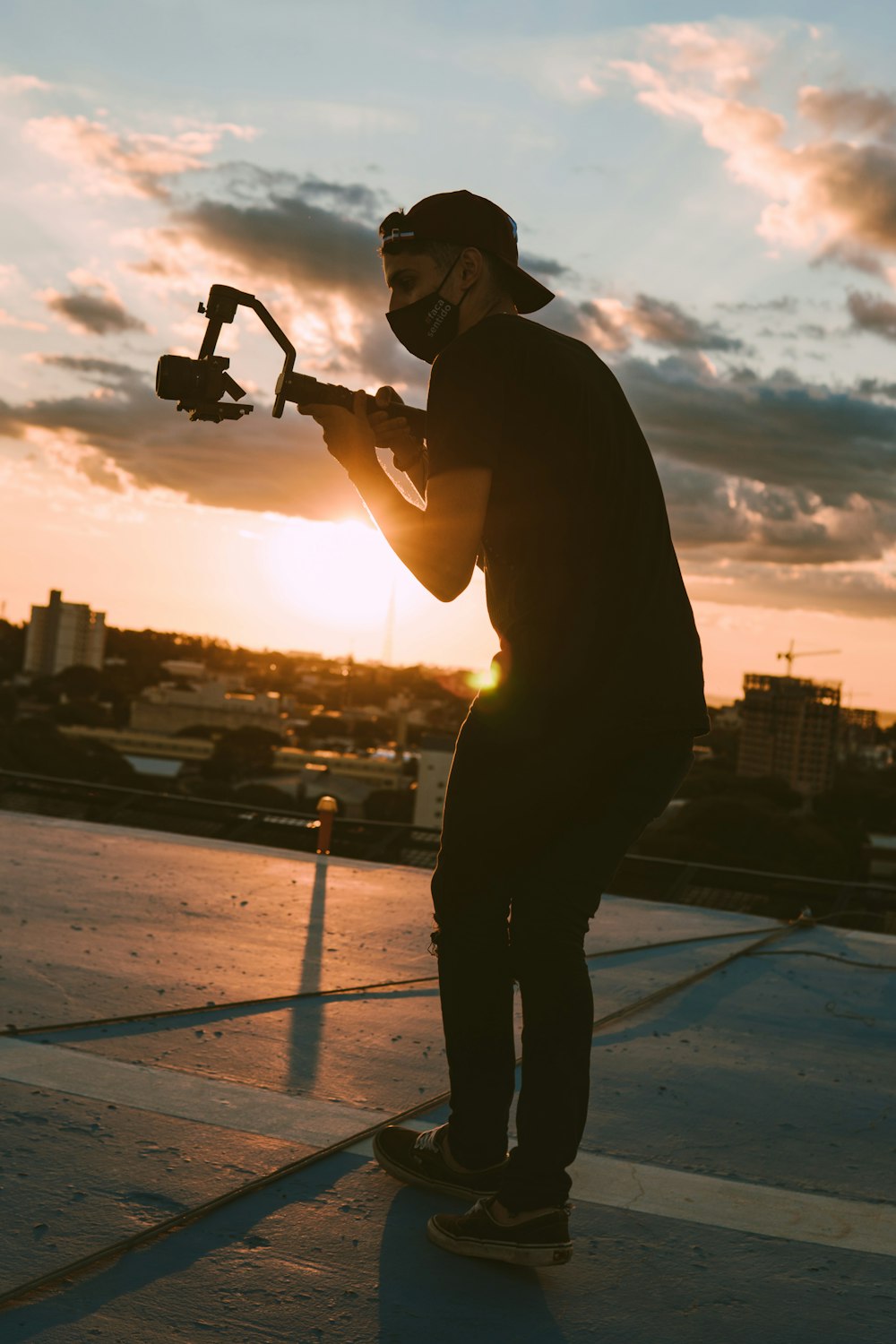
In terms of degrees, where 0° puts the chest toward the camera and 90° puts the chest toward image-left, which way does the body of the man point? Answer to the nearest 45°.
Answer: approximately 90°

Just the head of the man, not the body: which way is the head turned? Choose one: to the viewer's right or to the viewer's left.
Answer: to the viewer's left

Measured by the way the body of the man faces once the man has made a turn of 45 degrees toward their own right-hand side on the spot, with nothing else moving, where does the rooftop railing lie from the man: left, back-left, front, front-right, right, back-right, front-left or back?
front-right
